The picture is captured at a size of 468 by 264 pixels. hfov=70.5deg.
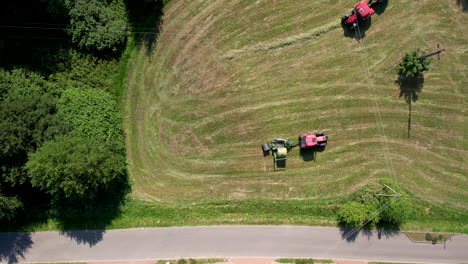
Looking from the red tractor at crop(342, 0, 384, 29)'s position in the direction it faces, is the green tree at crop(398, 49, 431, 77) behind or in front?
behind
